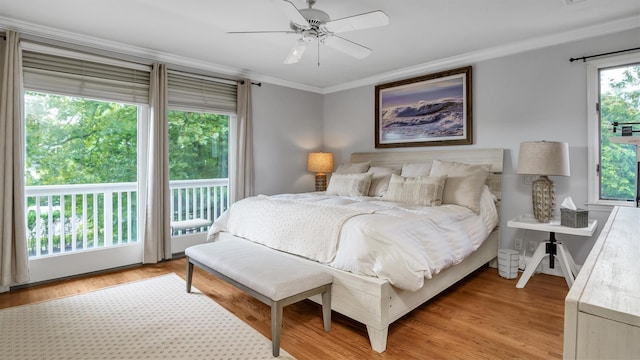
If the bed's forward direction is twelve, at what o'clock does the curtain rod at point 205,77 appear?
The curtain rod is roughly at 3 o'clock from the bed.

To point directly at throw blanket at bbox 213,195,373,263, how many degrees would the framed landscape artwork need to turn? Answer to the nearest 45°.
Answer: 0° — it already faces it

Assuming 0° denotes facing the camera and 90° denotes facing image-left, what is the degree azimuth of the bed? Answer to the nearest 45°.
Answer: approximately 45°

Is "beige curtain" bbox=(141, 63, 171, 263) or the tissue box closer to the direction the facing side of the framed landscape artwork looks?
the beige curtain

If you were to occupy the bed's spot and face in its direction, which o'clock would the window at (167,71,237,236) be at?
The window is roughly at 3 o'clock from the bed.

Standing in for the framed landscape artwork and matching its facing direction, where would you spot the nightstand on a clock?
The nightstand is roughly at 9 o'clock from the framed landscape artwork.

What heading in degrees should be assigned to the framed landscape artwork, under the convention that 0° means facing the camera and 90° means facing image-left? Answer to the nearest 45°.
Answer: approximately 45°

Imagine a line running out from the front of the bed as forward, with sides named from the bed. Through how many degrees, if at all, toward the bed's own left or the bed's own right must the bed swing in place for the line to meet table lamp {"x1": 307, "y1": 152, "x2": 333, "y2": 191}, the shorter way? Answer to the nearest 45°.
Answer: approximately 135° to the bed's own right

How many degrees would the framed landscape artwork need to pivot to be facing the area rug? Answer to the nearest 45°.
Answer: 0° — it already faces it

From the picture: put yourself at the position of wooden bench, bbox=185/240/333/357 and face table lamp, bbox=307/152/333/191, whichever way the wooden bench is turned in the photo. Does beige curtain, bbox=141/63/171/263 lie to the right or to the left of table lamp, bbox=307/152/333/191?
left

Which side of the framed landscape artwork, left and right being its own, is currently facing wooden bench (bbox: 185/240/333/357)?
front

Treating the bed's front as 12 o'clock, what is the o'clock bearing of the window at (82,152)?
The window is roughly at 2 o'clock from the bed.
